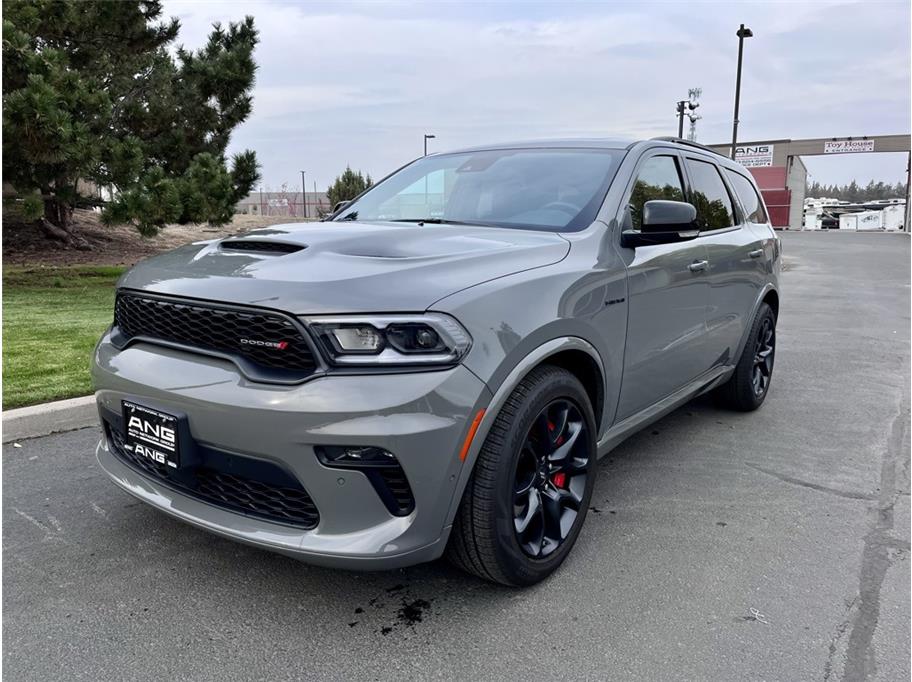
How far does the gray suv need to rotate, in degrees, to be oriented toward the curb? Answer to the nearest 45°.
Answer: approximately 90° to its right

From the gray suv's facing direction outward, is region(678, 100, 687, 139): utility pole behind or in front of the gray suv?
behind

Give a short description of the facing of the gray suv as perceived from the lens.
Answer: facing the viewer and to the left of the viewer

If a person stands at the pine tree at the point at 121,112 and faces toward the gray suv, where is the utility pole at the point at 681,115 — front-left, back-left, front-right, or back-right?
back-left

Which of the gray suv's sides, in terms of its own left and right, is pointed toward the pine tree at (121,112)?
right

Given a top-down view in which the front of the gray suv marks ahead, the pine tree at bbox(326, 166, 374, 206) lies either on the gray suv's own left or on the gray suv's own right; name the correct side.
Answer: on the gray suv's own right

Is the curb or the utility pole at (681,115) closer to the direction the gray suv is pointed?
the curb

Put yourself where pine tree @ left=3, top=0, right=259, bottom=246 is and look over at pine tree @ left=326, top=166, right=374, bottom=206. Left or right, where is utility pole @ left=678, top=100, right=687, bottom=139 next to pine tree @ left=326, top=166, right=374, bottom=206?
right
